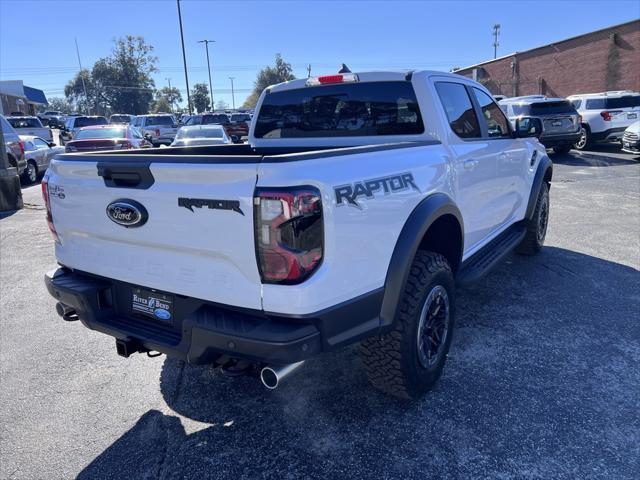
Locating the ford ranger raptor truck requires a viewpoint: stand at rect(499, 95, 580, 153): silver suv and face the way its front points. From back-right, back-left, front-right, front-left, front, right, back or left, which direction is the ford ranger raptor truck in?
back-left

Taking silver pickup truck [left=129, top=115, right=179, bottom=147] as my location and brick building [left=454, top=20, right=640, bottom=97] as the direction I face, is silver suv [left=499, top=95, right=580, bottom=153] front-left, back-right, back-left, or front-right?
front-right

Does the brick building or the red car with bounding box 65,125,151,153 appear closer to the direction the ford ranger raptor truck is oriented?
the brick building

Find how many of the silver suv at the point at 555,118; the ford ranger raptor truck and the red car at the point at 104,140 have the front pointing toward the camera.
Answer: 0

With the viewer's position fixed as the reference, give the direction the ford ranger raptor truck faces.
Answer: facing away from the viewer and to the right of the viewer

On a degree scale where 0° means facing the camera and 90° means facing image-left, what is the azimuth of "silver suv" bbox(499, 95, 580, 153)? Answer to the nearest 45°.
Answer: approximately 135°

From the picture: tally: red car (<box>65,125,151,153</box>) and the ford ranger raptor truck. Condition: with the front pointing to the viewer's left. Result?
0

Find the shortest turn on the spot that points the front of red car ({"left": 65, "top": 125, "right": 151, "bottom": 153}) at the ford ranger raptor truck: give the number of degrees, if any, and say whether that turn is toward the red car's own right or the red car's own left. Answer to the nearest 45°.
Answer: approximately 135° to the red car's own right

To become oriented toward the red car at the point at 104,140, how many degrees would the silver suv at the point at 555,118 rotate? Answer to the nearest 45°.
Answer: approximately 90° to its left

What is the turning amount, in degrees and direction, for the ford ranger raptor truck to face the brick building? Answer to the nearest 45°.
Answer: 0° — it already faces it

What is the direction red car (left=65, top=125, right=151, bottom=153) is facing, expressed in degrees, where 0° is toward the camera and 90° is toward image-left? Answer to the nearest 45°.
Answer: approximately 225°

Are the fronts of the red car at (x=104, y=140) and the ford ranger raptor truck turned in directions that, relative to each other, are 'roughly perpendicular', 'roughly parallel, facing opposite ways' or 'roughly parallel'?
roughly parallel

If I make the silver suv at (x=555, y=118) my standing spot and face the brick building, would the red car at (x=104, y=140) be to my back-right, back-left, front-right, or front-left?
back-left

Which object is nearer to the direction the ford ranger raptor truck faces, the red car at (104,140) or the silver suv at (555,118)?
the silver suv

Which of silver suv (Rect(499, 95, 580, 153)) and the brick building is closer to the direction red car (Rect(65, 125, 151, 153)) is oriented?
the brick building

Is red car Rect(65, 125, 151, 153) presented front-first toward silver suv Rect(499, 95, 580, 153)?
no
